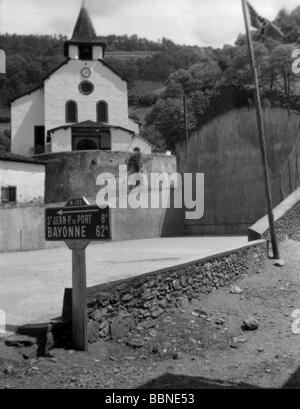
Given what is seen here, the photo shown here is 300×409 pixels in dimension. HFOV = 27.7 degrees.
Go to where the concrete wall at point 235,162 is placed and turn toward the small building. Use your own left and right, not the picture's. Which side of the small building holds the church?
right

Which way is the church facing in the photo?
toward the camera

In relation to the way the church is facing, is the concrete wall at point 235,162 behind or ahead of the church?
ahead

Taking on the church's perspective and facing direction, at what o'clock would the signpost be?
The signpost is roughly at 12 o'clock from the church.

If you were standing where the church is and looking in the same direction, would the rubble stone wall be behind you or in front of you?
in front

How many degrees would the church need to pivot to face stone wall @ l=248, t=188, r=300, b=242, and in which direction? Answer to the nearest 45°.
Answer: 0° — it already faces it
